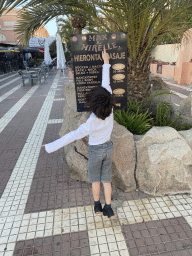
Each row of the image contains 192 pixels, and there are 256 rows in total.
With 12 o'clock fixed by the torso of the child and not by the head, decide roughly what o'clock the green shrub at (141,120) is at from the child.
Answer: The green shrub is roughly at 1 o'clock from the child.

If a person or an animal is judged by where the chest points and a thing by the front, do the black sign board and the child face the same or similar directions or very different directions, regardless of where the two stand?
very different directions

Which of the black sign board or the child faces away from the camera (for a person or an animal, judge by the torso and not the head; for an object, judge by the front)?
the child

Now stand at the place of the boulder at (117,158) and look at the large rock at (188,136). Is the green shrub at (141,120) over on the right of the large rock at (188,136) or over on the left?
left

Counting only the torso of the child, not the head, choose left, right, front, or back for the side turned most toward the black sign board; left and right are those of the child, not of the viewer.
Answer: front

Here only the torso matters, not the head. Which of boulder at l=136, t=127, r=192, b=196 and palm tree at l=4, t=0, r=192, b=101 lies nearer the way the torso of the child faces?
the palm tree

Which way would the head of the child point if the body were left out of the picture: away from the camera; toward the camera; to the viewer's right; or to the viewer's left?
away from the camera

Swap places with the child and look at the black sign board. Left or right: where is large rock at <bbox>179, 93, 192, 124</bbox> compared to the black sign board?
right

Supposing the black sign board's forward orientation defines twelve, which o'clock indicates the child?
The child is roughly at 12 o'clock from the black sign board.

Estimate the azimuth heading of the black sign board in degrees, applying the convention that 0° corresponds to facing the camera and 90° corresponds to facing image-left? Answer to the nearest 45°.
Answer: approximately 0°

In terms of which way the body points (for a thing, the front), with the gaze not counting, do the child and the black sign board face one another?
yes

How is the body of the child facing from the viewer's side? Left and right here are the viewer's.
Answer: facing away from the viewer

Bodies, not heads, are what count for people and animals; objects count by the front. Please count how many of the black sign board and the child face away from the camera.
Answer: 1
